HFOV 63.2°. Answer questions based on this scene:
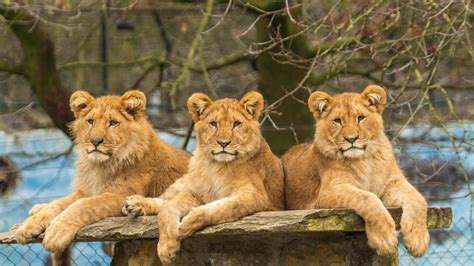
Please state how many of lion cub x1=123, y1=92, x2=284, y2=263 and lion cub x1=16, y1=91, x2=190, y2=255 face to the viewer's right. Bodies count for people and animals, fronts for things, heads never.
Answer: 0

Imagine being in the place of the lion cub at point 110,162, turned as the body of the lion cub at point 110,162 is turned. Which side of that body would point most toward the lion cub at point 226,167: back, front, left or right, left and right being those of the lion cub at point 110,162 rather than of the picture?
left

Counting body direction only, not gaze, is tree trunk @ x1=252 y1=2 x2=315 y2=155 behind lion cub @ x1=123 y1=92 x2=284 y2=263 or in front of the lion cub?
behind

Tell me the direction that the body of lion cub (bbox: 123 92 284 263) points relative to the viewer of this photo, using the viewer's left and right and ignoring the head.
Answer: facing the viewer and to the left of the viewer

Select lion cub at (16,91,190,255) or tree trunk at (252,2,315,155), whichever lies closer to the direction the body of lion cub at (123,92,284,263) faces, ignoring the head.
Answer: the lion cub

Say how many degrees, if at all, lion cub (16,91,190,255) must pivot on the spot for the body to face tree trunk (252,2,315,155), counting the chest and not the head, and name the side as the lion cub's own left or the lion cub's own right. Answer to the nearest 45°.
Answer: approximately 180°

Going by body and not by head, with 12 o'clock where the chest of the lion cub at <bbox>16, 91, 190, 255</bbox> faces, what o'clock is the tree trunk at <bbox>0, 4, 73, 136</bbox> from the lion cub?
The tree trunk is roughly at 4 o'clock from the lion cub.

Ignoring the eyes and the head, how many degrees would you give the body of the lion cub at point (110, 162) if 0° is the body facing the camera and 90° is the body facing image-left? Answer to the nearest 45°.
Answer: approximately 45°
